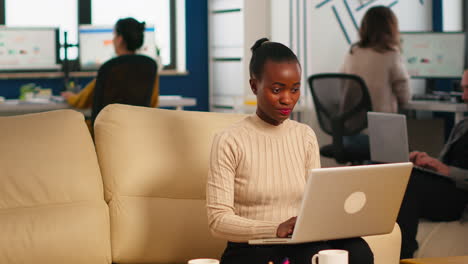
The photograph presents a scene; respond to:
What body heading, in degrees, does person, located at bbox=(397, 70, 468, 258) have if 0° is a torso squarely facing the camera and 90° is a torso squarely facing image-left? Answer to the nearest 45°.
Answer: approximately 90°

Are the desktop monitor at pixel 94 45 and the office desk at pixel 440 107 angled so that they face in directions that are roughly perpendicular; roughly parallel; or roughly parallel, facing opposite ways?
roughly parallel

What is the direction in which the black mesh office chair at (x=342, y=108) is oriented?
away from the camera

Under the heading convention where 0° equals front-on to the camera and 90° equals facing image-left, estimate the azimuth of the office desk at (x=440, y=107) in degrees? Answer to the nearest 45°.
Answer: approximately 0°

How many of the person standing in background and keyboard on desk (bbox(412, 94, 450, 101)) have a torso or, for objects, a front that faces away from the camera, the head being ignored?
1

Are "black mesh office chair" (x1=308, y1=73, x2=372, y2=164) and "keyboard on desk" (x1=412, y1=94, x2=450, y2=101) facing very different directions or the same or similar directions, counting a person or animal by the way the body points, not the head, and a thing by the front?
very different directions

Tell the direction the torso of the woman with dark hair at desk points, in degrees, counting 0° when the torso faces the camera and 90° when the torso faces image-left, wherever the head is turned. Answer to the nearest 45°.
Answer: approximately 135°

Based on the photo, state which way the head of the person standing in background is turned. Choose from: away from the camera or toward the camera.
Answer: away from the camera

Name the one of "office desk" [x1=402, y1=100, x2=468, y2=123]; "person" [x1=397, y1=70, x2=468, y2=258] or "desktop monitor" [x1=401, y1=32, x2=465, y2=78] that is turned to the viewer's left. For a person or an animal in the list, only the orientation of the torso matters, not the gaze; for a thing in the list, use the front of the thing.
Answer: the person

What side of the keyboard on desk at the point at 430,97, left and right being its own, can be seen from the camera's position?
front

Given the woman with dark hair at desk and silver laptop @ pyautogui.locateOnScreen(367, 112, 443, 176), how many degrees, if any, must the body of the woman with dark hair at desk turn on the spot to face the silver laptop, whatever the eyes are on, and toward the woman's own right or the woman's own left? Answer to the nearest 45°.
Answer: approximately 180°

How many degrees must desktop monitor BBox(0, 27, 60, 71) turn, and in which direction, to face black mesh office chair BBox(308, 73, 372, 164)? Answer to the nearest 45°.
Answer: approximately 45° to its left

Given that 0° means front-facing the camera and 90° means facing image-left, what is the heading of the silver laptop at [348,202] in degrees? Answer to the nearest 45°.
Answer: approximately 135°

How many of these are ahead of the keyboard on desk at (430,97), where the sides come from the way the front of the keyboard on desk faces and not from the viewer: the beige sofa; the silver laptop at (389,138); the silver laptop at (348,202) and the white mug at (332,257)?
4

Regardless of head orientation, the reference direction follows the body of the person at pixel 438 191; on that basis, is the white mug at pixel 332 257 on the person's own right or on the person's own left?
on the person's own left

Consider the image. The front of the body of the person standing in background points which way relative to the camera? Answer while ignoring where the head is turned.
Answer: away from the camera

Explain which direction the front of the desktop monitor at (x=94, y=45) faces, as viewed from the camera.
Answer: facing the viewer

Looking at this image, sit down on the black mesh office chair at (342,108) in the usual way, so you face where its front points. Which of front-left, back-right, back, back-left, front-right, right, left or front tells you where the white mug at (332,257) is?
back

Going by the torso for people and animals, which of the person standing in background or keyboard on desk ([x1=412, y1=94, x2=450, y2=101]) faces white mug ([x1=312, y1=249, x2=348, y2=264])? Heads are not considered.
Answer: the keyboard on desk

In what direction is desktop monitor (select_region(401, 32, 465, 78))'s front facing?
toward the camera
